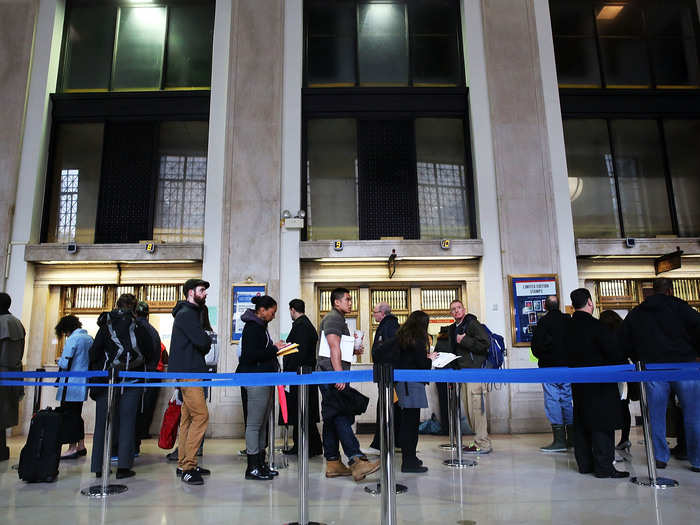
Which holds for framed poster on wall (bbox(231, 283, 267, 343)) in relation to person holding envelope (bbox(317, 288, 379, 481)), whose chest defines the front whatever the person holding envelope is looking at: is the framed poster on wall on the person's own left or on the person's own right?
on the person's own left

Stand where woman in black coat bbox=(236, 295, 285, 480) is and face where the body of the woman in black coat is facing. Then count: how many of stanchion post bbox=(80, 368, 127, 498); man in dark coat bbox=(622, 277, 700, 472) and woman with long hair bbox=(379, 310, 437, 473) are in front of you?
2

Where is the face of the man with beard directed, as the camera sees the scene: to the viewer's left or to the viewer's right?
to the viewer's right

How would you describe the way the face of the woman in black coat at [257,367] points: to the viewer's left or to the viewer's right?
to the viewer's right

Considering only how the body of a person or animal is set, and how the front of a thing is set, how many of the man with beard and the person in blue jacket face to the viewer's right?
1

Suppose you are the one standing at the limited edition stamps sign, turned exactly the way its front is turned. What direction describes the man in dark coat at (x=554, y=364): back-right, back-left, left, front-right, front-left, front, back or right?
front

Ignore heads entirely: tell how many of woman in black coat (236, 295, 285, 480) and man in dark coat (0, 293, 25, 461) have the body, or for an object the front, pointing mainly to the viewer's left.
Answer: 0

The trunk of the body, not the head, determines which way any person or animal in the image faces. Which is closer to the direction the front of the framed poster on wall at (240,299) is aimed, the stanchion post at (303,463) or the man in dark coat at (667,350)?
the stanchion post

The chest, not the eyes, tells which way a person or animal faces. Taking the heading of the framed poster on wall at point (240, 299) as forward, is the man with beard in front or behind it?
in front

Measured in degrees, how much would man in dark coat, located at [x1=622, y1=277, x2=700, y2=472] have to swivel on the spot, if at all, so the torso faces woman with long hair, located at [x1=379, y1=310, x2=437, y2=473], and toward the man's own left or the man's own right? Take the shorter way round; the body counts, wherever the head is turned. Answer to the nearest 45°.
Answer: approximately 135° to the man's own left

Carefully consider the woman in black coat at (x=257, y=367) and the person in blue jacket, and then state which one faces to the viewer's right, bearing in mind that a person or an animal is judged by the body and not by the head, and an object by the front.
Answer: the woman in black coat

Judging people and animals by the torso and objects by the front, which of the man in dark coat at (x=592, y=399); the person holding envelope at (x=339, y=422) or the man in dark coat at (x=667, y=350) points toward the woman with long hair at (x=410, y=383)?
the person holding envelope
